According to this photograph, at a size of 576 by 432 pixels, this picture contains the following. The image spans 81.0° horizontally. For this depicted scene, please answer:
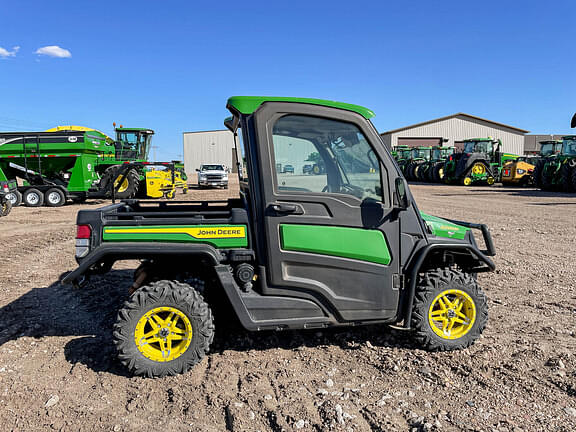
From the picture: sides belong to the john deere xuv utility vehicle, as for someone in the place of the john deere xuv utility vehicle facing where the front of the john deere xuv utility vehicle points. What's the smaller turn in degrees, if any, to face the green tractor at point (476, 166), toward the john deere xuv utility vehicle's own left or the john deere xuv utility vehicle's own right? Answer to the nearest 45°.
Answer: approximately 45° to the john deere xuv utility vehicle's own left

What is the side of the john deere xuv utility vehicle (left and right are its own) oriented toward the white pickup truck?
left

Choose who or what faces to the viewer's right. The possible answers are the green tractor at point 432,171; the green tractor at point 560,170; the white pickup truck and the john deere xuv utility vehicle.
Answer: the john deere xuv utility vehicle

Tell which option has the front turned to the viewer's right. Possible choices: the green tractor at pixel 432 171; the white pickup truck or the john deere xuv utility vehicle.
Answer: the john deere xuv utility vehicle

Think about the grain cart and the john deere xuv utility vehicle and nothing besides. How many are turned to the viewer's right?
2

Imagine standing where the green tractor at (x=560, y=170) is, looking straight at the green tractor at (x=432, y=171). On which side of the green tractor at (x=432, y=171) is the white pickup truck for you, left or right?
left

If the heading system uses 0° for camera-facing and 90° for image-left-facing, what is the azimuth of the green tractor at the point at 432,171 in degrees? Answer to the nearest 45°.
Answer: approximately 45°

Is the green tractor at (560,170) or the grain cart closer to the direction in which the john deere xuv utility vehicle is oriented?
the green tractor
